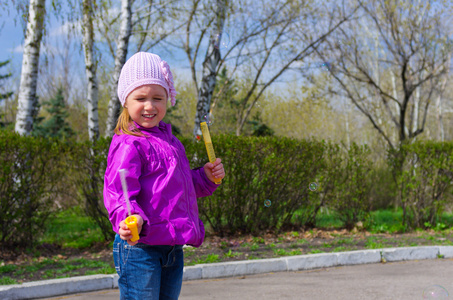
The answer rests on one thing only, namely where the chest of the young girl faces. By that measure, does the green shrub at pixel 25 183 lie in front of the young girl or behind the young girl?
behind

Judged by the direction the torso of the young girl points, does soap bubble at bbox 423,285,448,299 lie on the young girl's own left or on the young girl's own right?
on the young girl's own left

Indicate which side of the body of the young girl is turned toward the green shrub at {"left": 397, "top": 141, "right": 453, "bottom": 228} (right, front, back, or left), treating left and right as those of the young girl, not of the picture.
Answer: left

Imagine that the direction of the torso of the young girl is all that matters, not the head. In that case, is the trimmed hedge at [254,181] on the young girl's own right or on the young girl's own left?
on the young girl's own left

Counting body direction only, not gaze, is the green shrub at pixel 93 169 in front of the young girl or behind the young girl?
behind

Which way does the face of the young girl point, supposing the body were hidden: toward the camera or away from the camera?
toward the camera

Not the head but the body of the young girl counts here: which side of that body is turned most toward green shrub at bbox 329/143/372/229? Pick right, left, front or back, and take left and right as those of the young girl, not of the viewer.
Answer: left

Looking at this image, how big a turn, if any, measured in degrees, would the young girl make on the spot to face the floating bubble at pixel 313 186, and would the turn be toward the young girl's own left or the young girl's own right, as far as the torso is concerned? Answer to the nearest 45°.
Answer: approximately 90° to the young girl's own left

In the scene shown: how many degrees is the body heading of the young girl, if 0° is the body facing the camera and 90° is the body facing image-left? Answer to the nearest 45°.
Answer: approximately 315°
